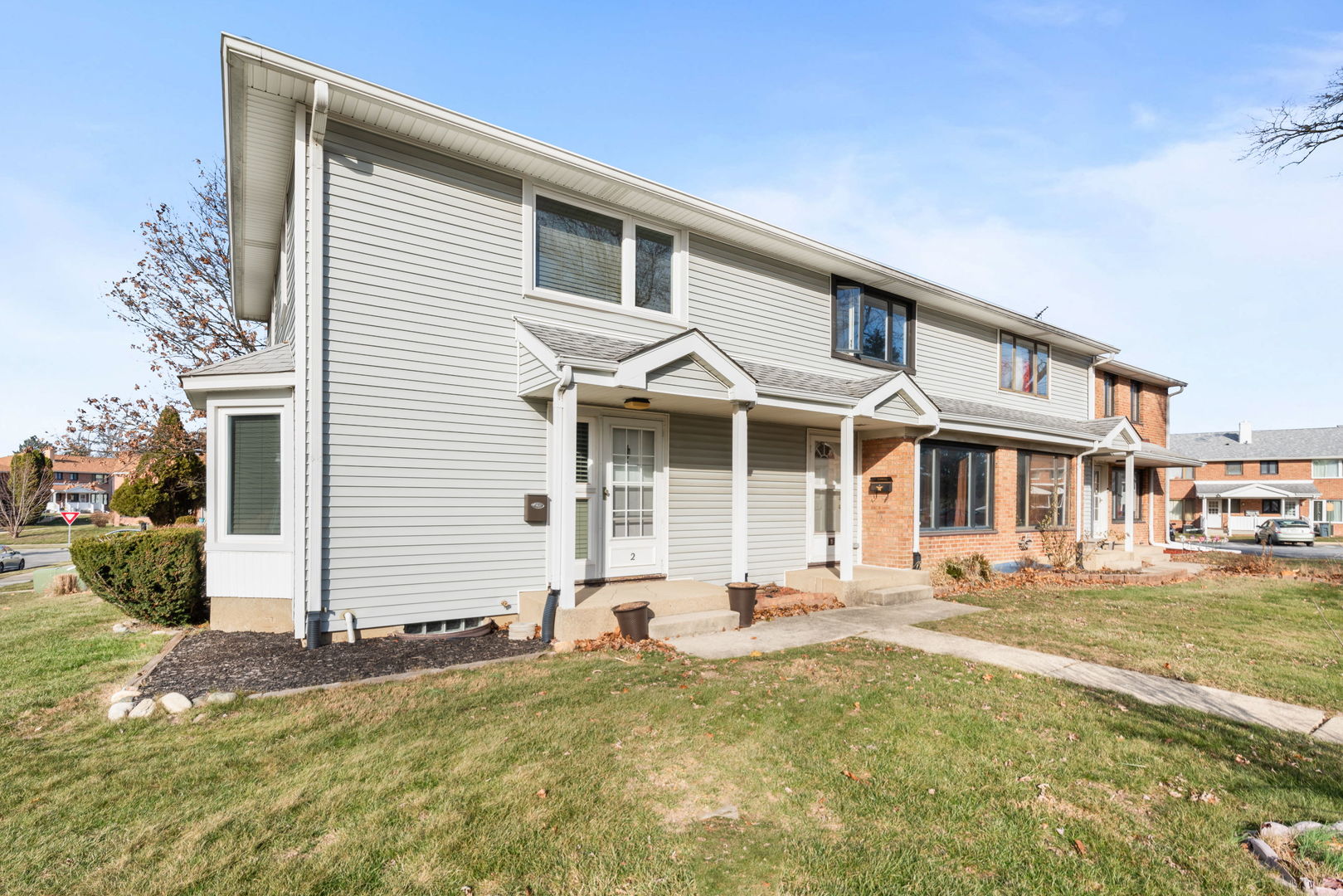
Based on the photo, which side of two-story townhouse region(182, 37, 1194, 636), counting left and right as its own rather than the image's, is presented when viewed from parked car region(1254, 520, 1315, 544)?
left

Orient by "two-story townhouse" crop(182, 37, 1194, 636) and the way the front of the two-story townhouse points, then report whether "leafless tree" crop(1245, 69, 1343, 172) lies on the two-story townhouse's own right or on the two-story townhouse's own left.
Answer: on the two-story townhouse's own left

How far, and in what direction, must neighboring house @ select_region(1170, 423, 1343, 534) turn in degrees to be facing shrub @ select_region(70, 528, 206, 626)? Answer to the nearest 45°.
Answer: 0° — it already faces it

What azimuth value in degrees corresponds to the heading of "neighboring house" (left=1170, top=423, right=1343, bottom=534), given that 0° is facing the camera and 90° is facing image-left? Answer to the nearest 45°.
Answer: approximately 0°

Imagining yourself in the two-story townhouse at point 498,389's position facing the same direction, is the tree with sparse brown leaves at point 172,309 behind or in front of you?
behind

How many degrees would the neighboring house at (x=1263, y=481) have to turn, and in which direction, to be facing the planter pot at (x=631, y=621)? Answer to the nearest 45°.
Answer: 0° — it already faces it
